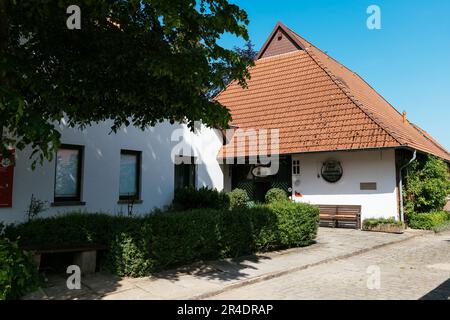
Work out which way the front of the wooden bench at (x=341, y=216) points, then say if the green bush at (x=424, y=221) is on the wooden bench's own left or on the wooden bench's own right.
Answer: on the wooden bench's own left

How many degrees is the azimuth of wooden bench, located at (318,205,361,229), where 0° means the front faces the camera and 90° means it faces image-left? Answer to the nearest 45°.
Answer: approximately 0°

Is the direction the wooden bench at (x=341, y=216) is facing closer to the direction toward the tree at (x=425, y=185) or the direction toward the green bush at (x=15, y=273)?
the green bush

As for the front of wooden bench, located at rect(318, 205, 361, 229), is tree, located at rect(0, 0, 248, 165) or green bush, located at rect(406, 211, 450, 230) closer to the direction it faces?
the tree

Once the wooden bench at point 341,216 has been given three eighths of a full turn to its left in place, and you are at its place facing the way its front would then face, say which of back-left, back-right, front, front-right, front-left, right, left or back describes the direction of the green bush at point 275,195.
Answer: back-left

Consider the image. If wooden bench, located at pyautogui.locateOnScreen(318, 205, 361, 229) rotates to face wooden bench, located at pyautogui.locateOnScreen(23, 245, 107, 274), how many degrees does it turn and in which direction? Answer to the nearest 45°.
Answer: approximately 45° to its right

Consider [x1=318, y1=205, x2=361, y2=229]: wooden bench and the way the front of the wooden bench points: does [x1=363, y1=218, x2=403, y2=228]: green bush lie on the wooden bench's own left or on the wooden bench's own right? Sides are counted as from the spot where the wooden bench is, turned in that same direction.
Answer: on the wooden bench's own left
